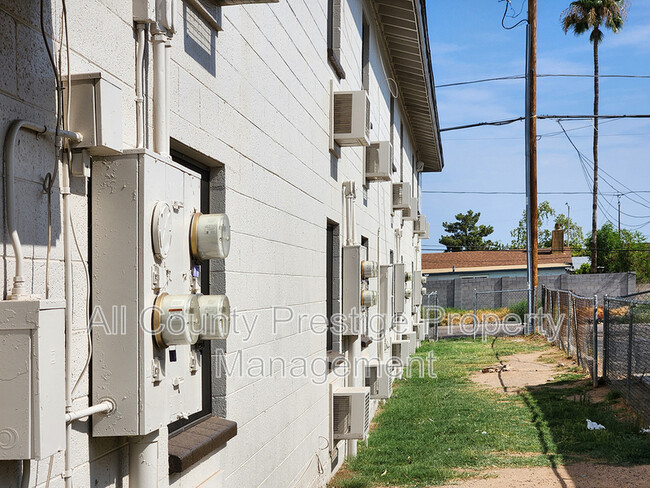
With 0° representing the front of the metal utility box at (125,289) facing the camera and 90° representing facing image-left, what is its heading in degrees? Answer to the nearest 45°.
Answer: approximately 315°

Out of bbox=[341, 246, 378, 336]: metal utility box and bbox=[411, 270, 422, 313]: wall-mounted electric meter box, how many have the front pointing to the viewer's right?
2

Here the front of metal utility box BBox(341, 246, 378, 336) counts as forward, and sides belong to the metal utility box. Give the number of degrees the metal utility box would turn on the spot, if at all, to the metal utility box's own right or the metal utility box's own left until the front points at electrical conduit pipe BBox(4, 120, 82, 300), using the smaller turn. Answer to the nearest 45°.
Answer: approximately 90° to the metal utility box's own right

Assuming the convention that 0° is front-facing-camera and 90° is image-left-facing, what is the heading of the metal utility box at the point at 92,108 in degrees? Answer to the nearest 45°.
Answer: approximately 315°

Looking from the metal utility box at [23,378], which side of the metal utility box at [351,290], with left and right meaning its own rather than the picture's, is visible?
right

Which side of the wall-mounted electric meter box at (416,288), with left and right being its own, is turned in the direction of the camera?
right

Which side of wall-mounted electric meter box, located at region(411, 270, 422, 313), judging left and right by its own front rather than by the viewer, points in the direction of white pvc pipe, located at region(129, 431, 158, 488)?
right

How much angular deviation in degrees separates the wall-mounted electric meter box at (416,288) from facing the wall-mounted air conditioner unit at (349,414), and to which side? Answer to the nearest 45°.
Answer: approximately 90° to its right

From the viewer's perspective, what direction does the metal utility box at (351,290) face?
to the viewer's right
